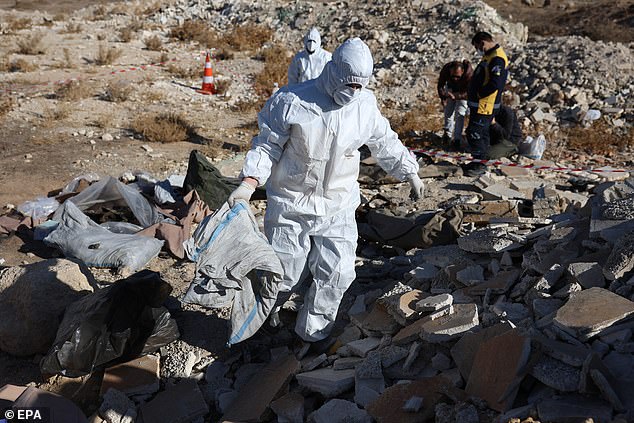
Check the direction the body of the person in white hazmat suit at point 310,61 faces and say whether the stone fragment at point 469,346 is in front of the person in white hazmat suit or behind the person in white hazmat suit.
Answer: in front

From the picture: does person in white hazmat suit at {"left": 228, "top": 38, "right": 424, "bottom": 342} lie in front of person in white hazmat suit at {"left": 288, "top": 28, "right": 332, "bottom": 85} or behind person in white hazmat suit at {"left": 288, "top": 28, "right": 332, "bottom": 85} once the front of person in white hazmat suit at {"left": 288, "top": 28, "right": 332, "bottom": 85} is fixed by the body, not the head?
in front

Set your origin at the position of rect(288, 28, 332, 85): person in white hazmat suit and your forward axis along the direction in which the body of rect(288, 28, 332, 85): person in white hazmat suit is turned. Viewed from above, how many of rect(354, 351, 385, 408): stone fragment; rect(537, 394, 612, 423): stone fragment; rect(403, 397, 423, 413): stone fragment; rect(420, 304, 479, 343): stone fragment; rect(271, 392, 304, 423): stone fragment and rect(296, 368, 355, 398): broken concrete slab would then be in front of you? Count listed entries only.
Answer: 6

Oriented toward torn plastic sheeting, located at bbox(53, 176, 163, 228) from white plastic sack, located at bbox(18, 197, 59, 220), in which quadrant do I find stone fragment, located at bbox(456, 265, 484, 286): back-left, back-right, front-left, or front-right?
front-right

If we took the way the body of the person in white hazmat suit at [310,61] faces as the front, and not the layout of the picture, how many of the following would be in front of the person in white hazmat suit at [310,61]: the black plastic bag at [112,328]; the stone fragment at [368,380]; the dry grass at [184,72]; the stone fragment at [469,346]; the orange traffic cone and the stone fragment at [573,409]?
4

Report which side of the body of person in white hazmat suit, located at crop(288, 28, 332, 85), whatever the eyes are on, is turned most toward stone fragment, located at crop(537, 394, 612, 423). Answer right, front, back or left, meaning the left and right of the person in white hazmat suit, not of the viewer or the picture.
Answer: front

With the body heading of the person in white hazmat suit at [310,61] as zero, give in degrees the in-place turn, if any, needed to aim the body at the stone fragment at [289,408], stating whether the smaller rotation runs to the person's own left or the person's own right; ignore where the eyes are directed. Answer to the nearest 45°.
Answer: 0° — they already face it

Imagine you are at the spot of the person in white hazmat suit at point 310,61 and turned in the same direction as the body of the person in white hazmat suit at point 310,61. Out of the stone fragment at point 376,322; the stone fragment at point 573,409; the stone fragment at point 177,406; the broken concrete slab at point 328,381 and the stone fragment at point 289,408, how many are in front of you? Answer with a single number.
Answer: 5

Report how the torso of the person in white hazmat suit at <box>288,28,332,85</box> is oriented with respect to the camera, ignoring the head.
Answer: toward the camera

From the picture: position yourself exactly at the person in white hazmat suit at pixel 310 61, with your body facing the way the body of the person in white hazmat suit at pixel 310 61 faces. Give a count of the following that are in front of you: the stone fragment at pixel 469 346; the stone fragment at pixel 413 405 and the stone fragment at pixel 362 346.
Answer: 3

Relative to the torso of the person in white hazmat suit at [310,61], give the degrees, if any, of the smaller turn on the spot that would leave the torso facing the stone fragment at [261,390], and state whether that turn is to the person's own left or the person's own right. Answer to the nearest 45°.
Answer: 0° — they already face it

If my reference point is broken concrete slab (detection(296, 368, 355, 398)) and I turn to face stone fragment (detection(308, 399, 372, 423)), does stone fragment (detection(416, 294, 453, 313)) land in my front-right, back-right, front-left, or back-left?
back-left

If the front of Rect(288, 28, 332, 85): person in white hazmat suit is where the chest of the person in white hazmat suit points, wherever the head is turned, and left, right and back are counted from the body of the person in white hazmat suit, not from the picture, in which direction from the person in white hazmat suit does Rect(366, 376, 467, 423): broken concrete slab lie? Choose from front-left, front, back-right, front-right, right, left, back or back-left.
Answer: front

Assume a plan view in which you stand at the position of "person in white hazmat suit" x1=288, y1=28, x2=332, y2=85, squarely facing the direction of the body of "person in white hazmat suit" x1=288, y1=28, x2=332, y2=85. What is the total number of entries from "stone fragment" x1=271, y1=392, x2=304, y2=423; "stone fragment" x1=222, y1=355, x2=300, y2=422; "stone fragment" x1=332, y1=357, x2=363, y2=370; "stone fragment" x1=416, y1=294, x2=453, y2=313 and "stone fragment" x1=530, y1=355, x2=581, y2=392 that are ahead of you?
5

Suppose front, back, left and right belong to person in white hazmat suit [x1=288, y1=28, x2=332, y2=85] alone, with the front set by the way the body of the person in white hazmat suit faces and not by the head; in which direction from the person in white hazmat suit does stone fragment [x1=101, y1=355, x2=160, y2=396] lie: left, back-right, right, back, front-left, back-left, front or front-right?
front

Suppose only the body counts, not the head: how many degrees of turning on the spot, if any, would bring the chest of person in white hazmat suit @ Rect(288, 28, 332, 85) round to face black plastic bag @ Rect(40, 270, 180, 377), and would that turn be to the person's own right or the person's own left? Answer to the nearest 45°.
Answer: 0° — they already face it

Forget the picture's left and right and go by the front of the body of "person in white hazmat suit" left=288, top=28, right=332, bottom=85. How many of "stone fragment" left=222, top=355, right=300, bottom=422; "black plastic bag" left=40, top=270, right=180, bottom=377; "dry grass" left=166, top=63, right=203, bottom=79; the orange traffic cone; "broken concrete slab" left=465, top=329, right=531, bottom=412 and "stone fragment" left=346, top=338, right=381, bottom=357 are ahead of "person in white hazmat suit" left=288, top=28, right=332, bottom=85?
4

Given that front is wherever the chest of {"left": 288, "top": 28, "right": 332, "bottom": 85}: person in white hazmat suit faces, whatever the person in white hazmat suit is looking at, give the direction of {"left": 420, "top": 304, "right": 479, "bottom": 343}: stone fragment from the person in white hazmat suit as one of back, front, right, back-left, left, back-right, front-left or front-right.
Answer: front

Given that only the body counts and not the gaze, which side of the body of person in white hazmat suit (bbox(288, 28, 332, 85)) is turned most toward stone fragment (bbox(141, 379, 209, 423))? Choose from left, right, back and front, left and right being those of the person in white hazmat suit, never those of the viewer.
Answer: front
